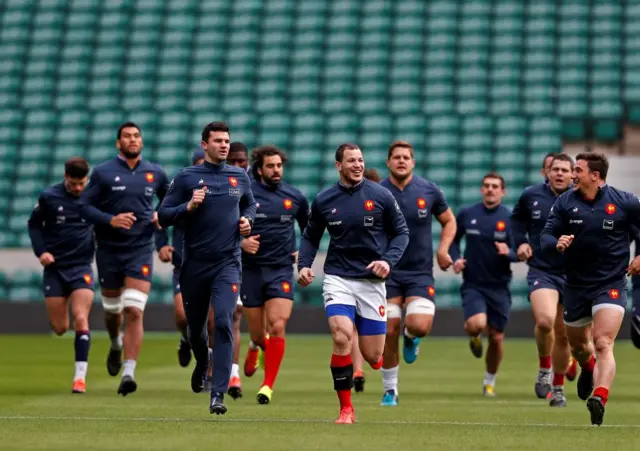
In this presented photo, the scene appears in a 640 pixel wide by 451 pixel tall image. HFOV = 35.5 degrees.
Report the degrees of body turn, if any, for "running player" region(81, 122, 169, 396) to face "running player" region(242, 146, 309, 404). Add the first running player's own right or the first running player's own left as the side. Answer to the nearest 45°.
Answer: approximately 45° to the first running player's own left

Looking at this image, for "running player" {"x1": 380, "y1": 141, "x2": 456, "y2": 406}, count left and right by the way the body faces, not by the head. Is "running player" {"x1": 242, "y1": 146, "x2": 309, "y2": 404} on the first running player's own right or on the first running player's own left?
on the first running player's own right

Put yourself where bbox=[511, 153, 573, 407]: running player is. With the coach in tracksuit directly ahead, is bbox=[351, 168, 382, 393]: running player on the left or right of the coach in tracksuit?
right

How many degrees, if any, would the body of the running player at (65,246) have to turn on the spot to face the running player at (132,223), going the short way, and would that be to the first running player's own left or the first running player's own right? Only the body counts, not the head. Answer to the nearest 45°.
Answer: approximately 45° to the first running player's own left

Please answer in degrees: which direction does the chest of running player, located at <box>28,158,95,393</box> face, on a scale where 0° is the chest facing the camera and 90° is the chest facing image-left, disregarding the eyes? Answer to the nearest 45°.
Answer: approximately 0°

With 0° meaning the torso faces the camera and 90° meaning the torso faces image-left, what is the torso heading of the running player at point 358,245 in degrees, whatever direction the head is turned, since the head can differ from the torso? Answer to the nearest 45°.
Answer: approximately 0°

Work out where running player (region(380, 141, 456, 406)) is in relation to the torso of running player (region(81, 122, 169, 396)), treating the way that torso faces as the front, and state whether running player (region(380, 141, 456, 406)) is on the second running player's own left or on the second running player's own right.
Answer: on the second running player's own left

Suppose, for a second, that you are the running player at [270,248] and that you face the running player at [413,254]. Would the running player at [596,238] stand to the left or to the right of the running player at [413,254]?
right
